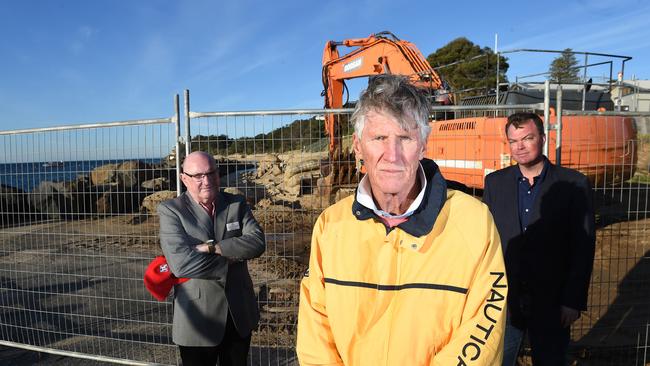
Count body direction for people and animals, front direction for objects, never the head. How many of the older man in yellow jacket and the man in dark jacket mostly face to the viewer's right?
0

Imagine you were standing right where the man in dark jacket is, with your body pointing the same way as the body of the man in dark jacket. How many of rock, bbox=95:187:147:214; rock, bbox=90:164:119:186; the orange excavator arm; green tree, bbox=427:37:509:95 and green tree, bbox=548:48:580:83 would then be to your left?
0

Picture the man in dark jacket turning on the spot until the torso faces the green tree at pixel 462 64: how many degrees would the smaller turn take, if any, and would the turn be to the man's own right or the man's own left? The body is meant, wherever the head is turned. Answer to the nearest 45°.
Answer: approximately 135° to the man's own right

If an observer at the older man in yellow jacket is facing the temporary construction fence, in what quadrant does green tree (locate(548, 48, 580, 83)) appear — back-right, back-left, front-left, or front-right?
front-right

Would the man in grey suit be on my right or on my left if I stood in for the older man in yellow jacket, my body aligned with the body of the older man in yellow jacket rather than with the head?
on my right

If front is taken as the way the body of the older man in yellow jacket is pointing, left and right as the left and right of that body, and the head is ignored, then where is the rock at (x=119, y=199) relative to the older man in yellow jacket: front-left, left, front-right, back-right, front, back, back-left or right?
back-right

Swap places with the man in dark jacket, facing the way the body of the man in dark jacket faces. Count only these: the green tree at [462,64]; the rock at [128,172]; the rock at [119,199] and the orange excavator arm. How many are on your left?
0

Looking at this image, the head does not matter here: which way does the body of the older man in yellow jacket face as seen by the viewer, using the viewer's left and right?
facing the viewer

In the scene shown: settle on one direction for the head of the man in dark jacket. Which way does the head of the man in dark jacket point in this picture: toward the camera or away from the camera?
toward the camera

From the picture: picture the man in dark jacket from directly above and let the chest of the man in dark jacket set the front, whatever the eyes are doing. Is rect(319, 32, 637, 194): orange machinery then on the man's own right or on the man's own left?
on the man's own right

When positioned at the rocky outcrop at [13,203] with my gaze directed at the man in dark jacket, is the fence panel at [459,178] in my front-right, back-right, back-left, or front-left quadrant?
front-left

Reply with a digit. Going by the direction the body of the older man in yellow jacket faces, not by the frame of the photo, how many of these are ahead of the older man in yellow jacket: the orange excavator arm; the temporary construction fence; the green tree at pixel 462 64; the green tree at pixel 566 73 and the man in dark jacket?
0

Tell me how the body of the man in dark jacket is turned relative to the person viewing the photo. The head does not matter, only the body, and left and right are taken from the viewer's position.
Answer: facing the viewer and to the left of the viewer

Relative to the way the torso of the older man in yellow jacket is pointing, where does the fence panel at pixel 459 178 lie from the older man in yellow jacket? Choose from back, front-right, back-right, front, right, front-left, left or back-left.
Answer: back
